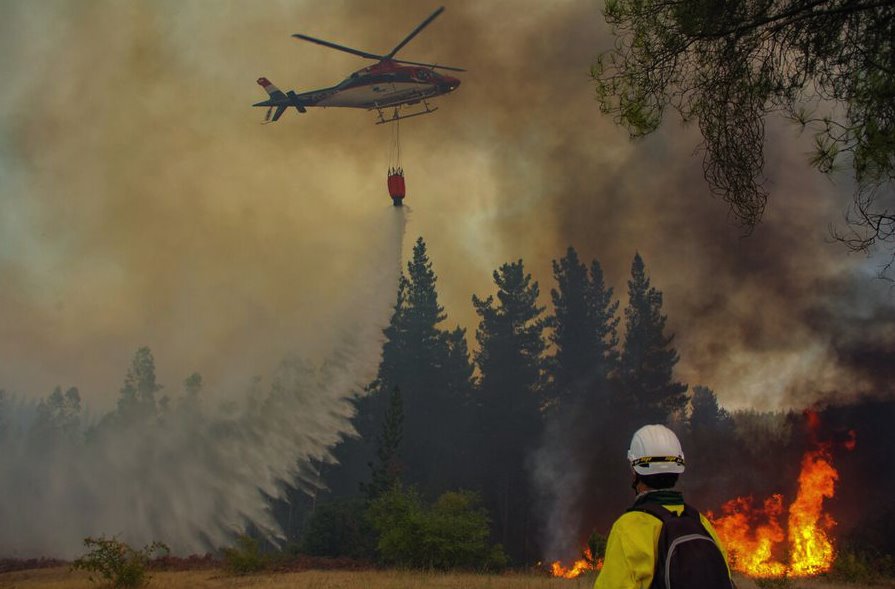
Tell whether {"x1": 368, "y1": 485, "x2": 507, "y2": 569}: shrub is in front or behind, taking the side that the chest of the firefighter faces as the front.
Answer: in front

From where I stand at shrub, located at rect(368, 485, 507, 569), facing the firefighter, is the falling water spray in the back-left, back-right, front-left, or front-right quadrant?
back-right

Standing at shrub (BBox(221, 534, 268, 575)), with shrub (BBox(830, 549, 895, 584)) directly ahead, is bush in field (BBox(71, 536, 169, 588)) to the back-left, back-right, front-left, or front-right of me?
back-right

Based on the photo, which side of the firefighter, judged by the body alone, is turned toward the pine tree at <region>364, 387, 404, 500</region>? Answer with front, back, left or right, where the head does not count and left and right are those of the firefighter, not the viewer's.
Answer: front

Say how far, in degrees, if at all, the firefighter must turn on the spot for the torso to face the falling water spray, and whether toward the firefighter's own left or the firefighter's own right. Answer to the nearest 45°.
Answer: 0° — they already face it

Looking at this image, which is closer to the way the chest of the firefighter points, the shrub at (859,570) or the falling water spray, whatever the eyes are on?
the falling water spray

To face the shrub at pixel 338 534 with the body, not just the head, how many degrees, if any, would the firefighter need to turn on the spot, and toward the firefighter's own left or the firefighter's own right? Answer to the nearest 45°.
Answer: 0° — they already face it

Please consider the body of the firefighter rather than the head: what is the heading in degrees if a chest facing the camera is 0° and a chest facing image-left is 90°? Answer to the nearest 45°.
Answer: approximately 135°

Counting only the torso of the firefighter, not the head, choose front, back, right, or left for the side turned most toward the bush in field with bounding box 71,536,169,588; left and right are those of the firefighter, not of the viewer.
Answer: front
